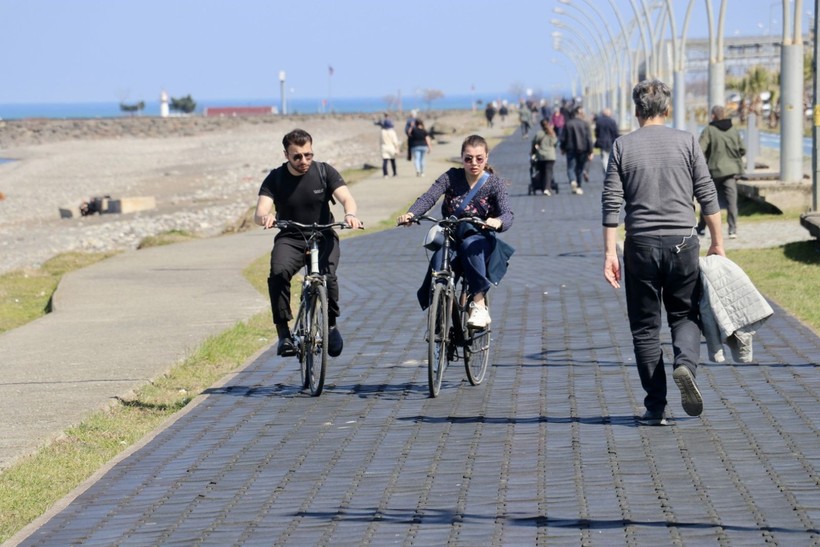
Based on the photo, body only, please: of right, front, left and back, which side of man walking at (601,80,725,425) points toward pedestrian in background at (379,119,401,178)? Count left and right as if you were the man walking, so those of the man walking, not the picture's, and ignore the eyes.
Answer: front

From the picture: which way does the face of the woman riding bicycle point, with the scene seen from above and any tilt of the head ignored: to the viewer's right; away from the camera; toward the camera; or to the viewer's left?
toward the camera

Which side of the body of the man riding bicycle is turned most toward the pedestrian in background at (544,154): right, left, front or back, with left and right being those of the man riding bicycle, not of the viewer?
back

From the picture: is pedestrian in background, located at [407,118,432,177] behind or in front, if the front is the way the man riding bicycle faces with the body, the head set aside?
behind

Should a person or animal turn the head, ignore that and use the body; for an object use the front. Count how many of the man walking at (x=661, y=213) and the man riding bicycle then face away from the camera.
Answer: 1

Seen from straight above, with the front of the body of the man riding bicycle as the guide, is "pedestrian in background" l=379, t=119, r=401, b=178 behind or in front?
behind

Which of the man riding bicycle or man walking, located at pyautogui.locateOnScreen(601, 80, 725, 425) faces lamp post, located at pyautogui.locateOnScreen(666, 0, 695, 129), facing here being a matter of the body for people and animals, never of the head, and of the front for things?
the man walking

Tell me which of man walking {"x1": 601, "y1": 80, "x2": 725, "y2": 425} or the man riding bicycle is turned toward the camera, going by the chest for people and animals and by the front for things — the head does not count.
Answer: the man riding bicycle

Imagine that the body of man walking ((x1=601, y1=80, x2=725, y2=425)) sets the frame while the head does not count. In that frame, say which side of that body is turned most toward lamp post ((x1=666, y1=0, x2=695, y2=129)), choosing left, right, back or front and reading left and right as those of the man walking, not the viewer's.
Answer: front

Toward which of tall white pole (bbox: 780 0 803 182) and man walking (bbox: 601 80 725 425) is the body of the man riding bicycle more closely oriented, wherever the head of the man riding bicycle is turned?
the man walking

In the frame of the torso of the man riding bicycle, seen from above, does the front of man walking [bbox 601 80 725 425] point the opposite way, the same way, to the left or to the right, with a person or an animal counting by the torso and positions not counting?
the opposite way

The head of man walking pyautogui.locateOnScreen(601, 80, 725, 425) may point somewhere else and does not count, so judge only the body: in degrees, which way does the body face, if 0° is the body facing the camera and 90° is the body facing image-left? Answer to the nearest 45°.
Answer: approximately 180°

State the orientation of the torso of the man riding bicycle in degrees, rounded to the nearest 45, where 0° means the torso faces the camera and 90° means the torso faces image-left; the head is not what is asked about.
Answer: approximately 0°

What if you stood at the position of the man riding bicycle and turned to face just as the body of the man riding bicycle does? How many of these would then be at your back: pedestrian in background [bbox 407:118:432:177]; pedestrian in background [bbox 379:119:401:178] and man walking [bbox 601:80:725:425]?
2

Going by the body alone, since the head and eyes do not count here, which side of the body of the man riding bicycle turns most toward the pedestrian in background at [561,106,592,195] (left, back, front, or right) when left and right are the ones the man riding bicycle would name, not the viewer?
back

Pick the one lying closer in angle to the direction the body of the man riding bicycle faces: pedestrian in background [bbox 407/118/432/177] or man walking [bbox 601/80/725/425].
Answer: the man walking
